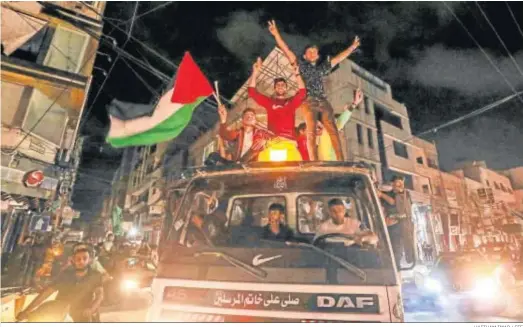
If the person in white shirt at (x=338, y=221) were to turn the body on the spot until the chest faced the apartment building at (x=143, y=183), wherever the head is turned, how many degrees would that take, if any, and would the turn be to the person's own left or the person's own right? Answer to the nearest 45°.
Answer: approximately 135° to the person's own right

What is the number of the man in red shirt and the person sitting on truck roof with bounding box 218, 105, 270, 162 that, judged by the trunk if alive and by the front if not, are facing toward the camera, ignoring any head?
2

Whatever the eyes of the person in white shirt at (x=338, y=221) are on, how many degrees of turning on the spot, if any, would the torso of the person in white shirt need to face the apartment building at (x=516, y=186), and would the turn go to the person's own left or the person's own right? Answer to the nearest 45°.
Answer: approximately 135° to the person's own left
